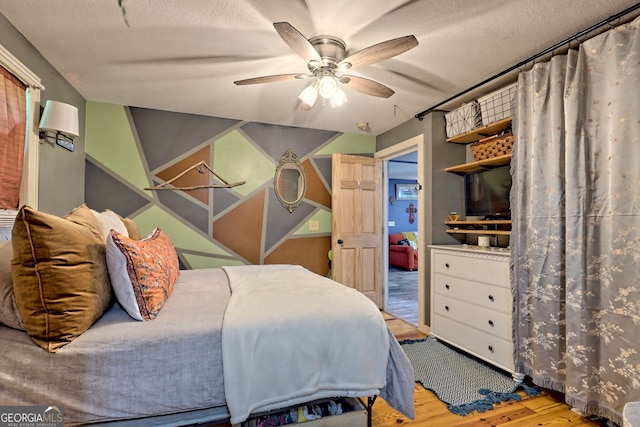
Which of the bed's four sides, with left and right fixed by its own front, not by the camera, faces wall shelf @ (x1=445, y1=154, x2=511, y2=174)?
front

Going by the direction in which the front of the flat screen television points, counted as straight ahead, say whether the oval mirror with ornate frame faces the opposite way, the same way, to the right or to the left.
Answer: to the left

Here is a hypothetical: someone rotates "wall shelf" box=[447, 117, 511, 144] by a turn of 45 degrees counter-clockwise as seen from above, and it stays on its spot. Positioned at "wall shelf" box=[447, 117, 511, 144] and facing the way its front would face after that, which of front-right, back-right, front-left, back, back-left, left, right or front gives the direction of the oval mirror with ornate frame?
right

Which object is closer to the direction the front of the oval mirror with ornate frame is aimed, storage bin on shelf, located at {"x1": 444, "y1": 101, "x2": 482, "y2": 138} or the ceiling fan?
the ceiling fan

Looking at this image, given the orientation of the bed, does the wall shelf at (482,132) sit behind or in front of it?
in front

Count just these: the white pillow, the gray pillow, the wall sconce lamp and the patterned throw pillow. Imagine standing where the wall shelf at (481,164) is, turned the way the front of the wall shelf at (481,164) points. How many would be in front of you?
4

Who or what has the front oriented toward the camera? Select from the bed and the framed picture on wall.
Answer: the framed picture on wall

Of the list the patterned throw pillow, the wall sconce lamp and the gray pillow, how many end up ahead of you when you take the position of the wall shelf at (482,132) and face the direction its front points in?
3

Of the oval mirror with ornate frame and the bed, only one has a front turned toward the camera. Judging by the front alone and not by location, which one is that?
the oval mirror with ornate frame

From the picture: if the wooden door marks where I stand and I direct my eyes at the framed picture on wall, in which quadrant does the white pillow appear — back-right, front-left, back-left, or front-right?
back-left

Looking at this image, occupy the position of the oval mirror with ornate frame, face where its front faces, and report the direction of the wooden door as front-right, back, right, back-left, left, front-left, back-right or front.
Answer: left

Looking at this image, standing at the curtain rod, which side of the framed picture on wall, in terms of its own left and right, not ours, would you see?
front

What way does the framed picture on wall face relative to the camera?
toward the camera

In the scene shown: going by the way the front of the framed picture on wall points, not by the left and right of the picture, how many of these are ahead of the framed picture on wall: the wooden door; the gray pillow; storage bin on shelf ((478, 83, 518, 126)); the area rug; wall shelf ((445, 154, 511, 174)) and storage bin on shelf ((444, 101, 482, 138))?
6

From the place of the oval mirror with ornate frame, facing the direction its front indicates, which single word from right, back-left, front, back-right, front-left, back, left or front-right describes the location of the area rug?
front-left

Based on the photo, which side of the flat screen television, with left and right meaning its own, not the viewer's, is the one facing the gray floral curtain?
left

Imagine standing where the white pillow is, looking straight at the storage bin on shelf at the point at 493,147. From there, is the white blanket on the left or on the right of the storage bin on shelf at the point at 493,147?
right

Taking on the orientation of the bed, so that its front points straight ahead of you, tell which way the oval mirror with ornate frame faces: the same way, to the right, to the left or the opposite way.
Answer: to the right

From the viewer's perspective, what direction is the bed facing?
to the viewer's right
